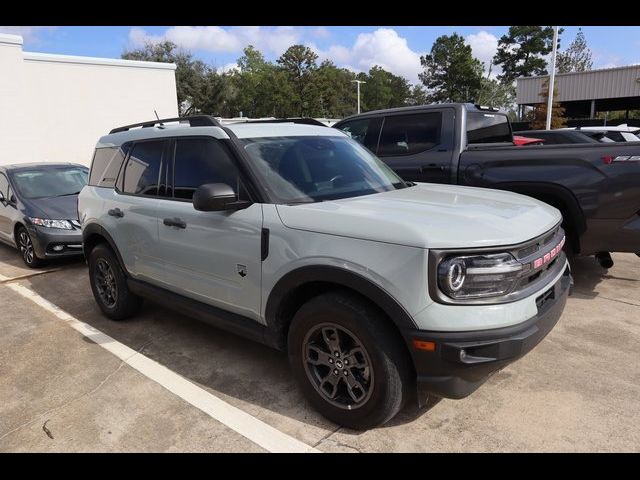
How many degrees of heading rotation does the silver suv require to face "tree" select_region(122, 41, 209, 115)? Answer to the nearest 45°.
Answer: approximately 135° to its left

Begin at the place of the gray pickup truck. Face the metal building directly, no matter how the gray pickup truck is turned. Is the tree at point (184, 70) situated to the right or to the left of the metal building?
left

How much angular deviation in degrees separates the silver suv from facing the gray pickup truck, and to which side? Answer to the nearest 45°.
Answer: approximately 90° to its left

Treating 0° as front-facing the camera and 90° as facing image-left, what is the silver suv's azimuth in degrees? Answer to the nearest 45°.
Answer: approximately 315°

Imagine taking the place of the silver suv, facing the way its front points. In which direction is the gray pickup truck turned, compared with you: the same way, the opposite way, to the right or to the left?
the opposite way

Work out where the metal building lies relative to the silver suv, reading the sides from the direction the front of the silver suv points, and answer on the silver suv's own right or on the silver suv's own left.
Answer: on the silver suv's own left

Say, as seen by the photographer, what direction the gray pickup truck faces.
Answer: facing away from the viewer and to the left of the viewer

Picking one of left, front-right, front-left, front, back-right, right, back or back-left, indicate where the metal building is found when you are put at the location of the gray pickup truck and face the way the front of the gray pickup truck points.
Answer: front-right

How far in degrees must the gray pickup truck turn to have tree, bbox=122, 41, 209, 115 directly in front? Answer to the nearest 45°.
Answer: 0° — it already faces it

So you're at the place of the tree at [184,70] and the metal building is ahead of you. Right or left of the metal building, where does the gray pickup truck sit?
right
